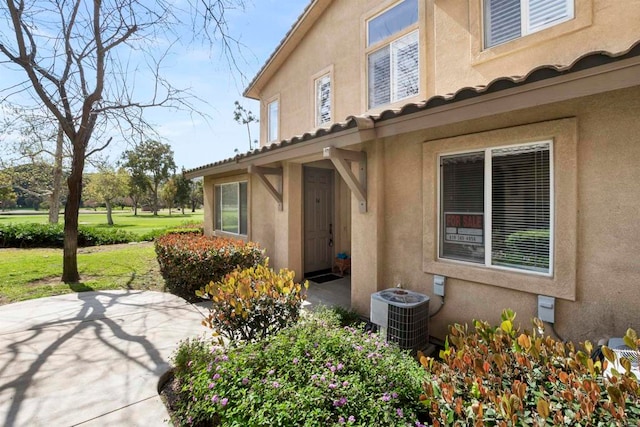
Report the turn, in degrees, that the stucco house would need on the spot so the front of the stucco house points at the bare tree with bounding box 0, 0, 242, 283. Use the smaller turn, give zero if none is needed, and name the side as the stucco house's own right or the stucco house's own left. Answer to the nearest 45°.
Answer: approximately 45° to the stucco house's own right

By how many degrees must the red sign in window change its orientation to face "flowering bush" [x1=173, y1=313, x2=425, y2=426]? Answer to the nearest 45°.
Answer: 0° — it already faces it

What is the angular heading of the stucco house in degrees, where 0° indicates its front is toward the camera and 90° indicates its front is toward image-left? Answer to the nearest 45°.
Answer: approximately 45°

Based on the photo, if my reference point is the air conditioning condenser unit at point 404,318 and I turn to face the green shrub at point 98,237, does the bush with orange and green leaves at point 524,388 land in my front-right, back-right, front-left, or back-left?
back-left

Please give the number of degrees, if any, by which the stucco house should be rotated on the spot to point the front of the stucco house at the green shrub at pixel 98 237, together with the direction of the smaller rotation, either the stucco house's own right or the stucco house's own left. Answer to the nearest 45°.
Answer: approximately 45° to the stucco house's own right

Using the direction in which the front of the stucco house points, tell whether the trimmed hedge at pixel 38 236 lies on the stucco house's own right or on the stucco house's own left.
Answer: on the stucco house's own right

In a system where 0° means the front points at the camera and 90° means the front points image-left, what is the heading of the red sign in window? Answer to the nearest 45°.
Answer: approximately 45°
